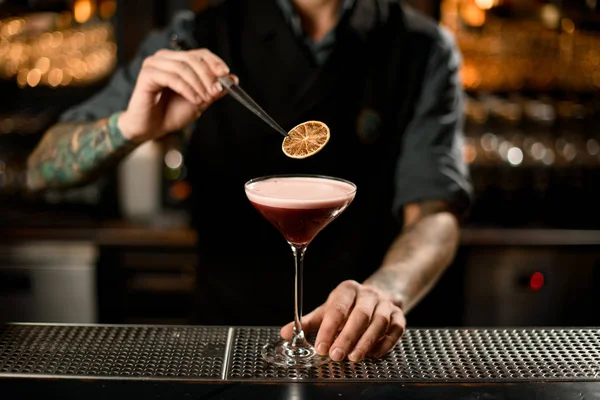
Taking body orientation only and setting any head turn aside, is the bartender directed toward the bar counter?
yes

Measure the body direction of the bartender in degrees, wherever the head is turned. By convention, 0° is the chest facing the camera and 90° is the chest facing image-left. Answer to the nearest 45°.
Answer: approximately 0°
